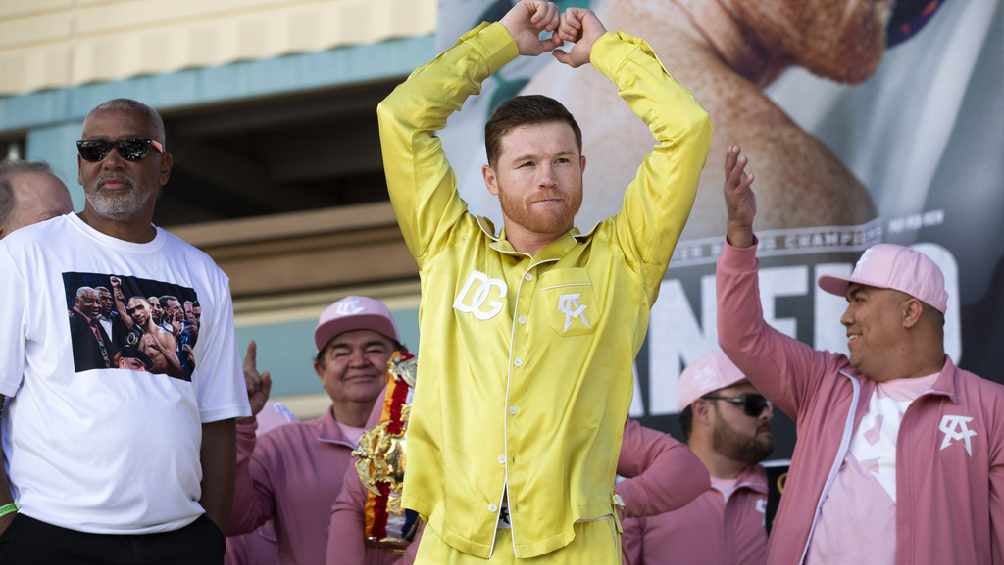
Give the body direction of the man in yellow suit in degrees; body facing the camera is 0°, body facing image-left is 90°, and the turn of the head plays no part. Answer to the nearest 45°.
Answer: approximately 0°

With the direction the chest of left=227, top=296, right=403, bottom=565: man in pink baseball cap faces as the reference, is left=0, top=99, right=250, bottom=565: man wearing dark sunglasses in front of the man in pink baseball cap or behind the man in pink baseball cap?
in front

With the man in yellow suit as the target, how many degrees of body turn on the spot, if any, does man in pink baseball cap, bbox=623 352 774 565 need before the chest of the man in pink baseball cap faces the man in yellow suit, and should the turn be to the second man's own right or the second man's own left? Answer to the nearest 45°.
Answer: approximately 45° to the second man's own right

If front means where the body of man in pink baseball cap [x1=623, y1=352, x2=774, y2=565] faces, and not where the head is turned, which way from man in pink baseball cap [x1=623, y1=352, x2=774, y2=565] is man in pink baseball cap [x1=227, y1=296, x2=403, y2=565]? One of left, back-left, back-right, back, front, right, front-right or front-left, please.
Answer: back-right

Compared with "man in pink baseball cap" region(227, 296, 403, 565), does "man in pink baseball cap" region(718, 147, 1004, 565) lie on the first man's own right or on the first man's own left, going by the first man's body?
on the first man's own left

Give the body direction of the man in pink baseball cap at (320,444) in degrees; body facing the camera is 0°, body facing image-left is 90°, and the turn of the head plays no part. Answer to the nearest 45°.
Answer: approximately 0°

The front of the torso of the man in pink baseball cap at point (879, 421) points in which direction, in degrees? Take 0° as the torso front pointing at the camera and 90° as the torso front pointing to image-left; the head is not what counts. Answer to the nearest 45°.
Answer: approximately 45°
